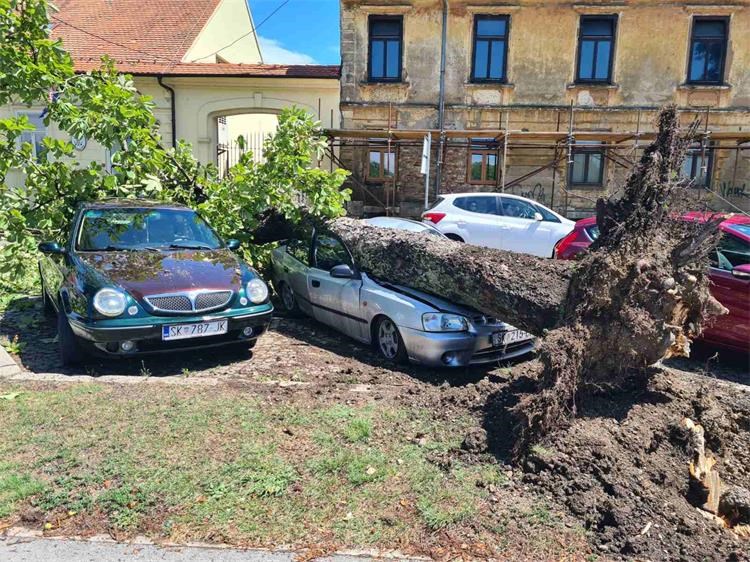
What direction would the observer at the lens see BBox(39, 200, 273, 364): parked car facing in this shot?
facing the viewer and to the right of the viewer

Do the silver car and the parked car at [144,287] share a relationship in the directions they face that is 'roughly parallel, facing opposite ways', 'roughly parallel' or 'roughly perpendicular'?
roughly parallel

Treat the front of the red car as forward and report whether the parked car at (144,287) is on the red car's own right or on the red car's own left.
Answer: on the red car's own right

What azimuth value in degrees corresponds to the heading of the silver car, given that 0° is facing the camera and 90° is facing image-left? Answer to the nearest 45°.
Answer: approximately 315°

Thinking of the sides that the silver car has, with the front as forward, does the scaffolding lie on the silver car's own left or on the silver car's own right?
on the silver car's own left

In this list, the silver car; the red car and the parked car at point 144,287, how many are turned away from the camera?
0

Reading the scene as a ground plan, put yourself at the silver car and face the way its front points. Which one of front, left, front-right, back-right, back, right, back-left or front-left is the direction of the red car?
front-left

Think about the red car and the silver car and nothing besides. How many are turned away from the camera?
0

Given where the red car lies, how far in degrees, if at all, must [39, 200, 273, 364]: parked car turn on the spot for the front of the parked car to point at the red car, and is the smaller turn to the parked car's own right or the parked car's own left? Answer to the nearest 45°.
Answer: approximately 45° to the parked car's own left
